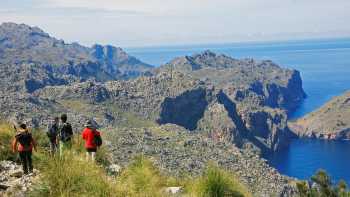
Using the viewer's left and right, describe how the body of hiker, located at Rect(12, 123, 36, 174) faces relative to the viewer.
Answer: facing away from the viewer

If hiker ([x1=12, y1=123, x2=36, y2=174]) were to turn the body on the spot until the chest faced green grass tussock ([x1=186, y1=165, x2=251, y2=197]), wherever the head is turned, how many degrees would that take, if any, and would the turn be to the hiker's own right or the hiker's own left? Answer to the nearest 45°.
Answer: approximately 90° to the hiker's own right

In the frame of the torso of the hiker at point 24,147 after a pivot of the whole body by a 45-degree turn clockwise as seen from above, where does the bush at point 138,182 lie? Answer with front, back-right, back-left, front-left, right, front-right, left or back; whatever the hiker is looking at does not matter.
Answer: right

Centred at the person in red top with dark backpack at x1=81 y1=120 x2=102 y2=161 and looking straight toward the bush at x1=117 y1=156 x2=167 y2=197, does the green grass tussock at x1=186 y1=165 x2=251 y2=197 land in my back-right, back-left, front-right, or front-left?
front-left

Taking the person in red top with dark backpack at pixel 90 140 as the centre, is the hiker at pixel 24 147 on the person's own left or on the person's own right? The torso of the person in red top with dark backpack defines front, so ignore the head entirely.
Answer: on the person's own left

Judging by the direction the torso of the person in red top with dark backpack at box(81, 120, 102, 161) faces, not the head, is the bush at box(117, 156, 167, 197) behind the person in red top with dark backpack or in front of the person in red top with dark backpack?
behind

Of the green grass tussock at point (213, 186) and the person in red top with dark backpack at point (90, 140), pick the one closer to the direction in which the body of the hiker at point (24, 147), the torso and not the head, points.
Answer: the person in red top with dark backpack

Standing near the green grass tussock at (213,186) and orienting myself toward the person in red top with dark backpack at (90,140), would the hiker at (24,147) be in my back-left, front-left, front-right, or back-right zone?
front-left

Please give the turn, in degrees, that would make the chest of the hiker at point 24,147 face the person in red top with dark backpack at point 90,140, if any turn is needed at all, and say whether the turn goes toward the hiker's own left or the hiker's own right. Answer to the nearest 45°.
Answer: approximately 45° to the hiker's own right

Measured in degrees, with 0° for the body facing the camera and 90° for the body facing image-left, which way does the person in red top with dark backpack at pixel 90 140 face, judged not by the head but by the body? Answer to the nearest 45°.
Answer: approximately 180°

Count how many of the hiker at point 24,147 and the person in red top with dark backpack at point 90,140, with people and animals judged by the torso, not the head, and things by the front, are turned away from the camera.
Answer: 2

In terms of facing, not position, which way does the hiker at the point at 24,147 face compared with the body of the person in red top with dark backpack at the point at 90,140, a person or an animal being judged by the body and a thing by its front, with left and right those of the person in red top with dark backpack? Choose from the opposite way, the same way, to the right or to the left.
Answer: the same way

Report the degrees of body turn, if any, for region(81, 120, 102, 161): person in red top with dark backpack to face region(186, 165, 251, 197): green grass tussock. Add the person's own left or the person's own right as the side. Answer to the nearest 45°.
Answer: approximately 135° to the person's own right
